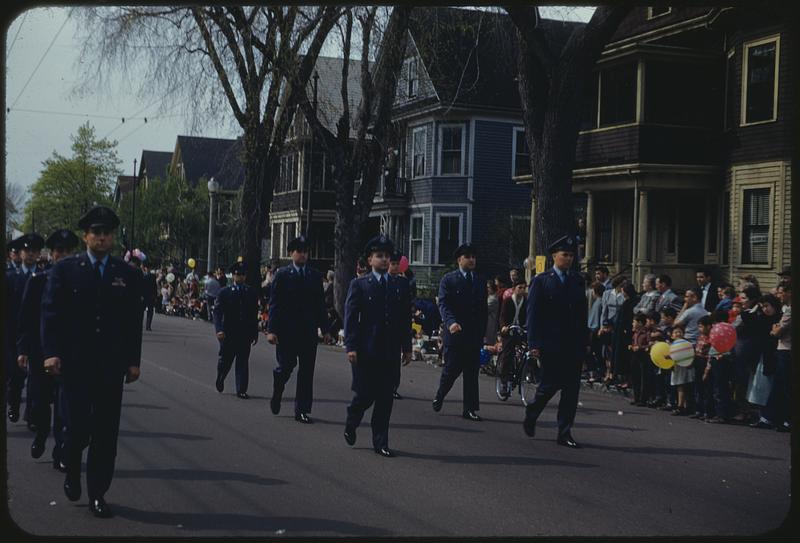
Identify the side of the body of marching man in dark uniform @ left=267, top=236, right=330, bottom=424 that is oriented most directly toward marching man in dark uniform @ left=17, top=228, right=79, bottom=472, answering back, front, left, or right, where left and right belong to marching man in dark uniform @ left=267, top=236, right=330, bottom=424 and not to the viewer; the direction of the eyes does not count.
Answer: right

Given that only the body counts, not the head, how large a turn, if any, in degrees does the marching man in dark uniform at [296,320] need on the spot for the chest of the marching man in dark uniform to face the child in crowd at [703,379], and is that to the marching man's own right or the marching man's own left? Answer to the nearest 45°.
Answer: approximately 45° to the marching man's own left

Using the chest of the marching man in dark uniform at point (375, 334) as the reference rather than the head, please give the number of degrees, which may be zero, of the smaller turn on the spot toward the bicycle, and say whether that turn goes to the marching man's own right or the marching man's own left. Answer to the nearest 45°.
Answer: approximately 90° to the marching man's own left

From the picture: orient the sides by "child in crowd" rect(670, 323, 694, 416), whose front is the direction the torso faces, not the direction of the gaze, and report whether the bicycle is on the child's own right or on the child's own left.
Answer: on the child's own right

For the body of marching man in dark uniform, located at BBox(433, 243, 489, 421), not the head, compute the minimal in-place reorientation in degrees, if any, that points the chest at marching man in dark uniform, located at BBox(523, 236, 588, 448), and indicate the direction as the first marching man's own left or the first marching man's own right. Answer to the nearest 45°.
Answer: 0° — they already face them

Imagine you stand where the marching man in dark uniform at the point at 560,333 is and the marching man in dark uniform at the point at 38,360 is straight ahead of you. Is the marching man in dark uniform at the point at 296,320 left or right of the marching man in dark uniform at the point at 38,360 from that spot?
right

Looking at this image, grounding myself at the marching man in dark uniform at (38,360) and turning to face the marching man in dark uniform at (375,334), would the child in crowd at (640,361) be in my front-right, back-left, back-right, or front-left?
front-left

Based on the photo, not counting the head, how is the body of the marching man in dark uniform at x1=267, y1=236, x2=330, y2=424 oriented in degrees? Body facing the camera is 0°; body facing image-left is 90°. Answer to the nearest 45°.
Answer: approximately 315°

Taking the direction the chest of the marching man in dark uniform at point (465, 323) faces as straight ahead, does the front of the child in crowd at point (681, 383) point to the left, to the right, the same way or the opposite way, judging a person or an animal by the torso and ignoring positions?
to the right

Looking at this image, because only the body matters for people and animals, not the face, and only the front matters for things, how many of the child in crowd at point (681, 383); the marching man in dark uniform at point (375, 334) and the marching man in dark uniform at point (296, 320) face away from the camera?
0
